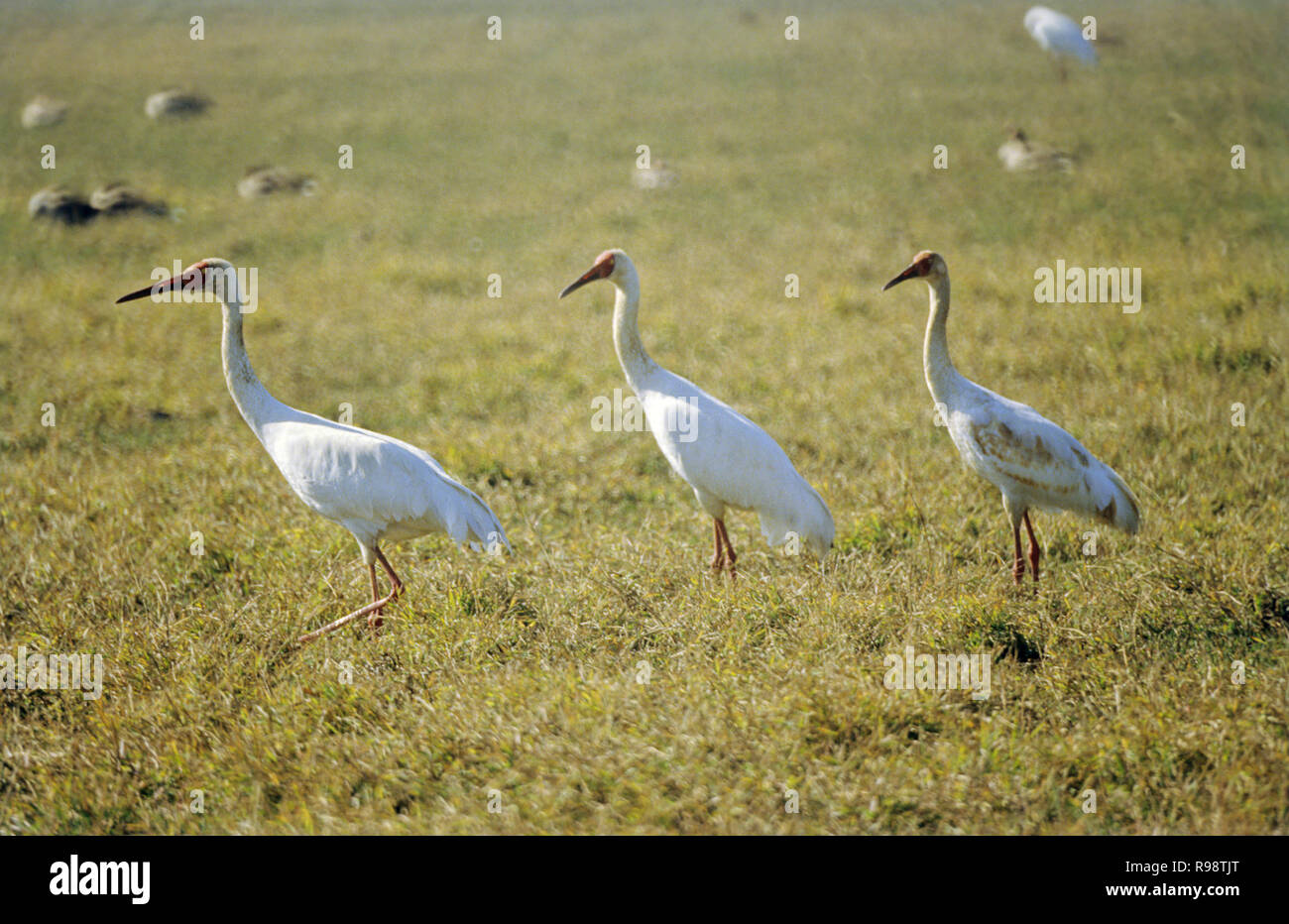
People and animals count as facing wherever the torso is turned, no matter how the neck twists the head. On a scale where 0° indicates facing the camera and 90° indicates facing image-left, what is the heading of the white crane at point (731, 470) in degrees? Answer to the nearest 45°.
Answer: approximately 90°

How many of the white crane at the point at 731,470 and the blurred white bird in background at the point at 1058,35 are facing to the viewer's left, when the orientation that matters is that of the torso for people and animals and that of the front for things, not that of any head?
2

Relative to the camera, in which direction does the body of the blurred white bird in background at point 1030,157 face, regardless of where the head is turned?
to the viewer's left

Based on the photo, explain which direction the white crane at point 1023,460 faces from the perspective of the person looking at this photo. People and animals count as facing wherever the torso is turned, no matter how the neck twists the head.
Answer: facing to the left of the viewer

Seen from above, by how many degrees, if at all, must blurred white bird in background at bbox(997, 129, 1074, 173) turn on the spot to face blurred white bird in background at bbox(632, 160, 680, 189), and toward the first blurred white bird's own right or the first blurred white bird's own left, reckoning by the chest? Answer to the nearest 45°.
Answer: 0° — it already faces it

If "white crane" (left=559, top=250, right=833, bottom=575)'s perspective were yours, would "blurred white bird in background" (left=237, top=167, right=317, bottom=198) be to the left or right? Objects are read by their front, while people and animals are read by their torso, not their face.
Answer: on its right

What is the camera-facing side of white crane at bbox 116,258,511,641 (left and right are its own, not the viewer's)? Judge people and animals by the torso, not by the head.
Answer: left

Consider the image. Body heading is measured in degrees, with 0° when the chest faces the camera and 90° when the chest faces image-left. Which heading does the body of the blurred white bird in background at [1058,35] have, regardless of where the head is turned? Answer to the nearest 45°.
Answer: approximately 90°
